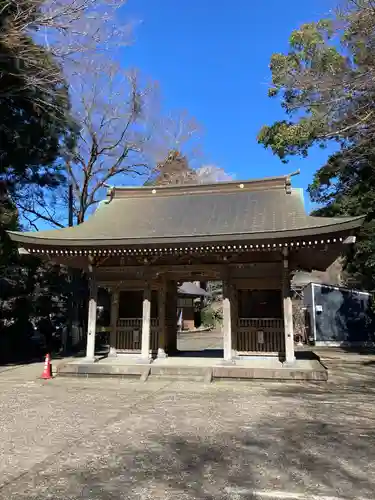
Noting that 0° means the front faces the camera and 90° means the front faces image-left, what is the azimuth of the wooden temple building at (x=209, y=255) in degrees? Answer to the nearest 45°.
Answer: approximately 0°
